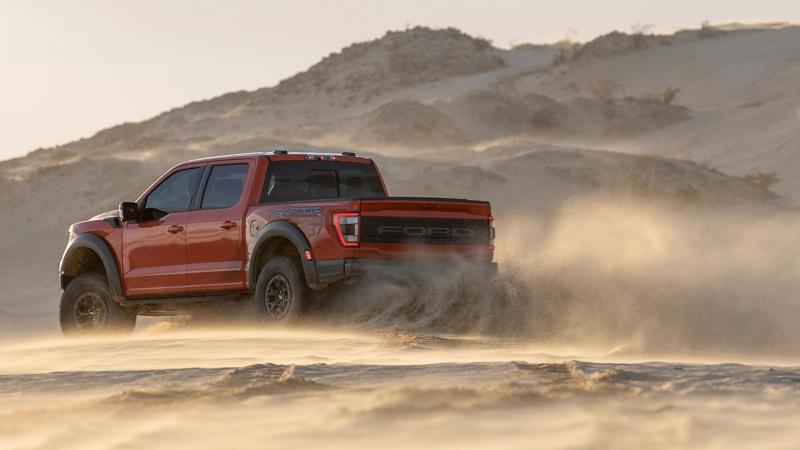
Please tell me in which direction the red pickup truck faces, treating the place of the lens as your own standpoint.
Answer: facing away from the viewer and to the left of the viewer

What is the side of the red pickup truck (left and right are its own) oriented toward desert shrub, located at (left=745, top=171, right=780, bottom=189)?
right
